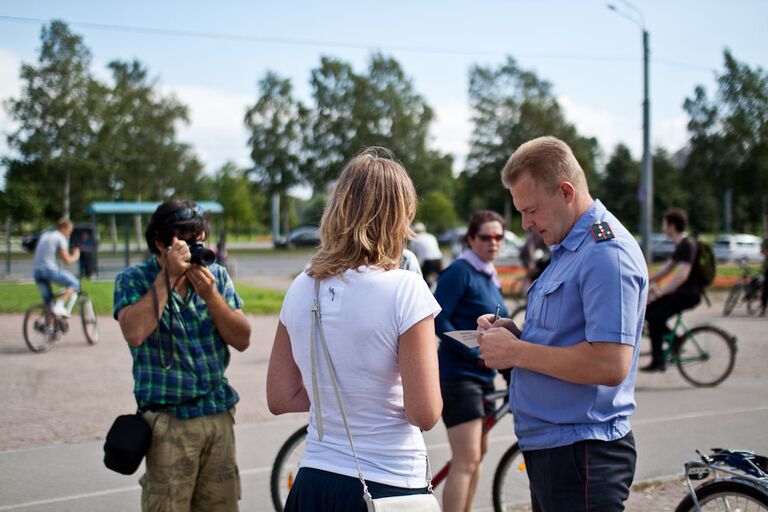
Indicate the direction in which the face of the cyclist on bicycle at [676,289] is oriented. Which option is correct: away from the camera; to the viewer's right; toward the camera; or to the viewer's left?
to the viewer's left

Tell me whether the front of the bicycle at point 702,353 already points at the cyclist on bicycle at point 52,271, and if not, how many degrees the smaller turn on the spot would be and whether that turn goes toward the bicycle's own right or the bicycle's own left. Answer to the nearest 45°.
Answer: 0° — it already faces them

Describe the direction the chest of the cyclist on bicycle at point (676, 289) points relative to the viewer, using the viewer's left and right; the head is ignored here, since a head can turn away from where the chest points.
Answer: facing to the left of the viewer

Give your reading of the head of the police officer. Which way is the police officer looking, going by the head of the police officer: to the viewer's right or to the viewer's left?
to the viewer's left

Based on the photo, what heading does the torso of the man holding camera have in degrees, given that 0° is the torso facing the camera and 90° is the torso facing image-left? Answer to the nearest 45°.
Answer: approximately 315°

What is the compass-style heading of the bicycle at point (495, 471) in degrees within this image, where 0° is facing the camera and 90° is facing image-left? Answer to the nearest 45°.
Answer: approximately 270°

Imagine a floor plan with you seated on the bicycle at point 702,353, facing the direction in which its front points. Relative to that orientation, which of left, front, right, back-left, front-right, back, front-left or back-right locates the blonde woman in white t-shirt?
left

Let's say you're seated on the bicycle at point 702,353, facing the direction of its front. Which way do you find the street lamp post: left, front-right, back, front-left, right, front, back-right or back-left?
right

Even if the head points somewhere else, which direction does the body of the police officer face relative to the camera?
to the viewer's left

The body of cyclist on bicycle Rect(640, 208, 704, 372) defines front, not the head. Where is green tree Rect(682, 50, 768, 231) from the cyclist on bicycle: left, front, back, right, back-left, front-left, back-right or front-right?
right

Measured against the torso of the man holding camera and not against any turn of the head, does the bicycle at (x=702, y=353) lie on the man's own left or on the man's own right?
on the man's own left

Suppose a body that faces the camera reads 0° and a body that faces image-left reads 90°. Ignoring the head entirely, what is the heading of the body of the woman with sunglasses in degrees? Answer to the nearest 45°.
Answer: approximately 315°

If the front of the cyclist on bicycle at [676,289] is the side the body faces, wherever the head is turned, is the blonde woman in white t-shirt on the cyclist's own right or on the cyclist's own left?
on the cyclist's own left
